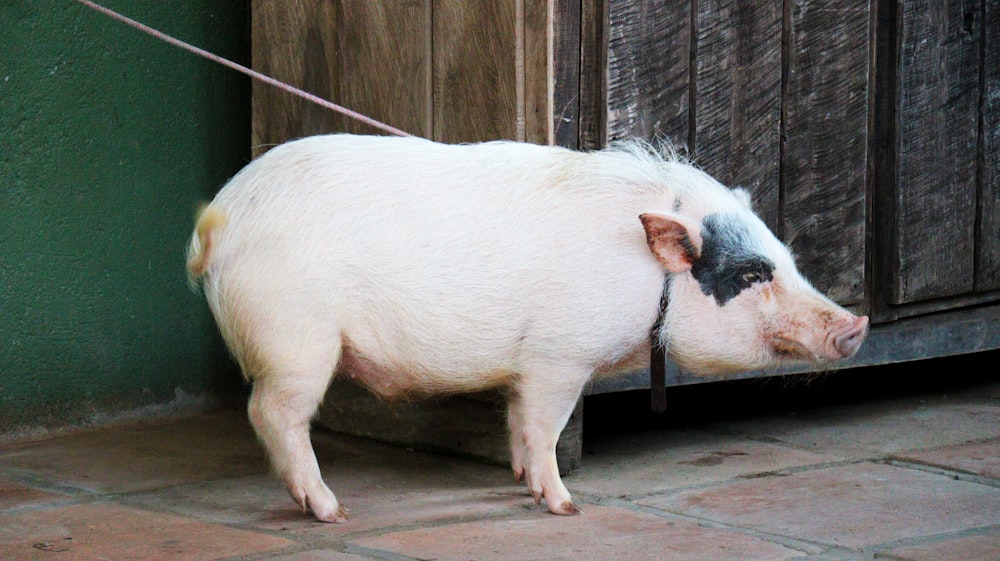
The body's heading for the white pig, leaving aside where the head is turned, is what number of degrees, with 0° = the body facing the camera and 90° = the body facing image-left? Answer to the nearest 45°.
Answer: approximately 270°

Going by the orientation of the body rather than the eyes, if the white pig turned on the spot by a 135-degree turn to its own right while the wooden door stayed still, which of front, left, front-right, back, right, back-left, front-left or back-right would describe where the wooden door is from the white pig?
back
